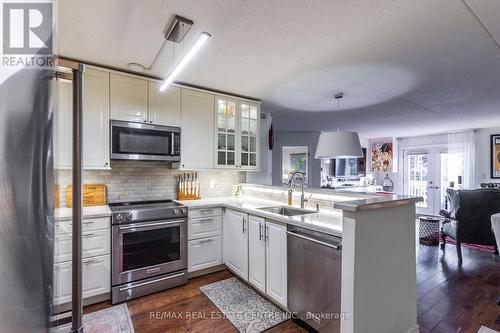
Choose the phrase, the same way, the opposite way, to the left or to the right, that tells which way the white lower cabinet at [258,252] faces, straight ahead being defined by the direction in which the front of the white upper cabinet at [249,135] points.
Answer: to the right

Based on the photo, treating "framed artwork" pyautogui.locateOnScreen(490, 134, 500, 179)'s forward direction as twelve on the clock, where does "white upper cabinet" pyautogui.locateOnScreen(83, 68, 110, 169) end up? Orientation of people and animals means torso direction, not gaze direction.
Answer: The white upper cabinet is roughly at 11 o'clock from the framed artwork.

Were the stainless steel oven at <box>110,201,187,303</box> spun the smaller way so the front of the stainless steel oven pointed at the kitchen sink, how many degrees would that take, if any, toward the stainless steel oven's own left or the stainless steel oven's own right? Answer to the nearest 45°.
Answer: approximately 45° to the stainless steel oven's own left

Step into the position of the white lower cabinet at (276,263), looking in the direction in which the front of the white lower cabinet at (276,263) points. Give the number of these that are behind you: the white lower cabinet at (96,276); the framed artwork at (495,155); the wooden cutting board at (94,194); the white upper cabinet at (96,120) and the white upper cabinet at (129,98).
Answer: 1

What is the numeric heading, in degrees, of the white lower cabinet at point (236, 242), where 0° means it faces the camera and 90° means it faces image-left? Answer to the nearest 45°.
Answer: approximately 45°

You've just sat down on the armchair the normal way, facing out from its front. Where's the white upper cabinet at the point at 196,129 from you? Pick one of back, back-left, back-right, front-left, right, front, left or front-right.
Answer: left

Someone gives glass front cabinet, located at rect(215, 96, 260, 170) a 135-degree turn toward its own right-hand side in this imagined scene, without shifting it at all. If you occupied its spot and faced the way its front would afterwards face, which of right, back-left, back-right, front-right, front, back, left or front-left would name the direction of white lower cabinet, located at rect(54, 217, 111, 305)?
front-left

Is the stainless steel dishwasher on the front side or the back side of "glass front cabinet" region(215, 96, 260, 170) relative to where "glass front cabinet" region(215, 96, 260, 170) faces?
on the front side

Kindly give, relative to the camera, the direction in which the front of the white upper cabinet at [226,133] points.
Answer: facing the viewer and to the right of the viewer

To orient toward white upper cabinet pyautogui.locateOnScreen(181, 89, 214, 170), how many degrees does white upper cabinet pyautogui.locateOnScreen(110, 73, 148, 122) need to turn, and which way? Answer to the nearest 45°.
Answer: approximately 45° to its left

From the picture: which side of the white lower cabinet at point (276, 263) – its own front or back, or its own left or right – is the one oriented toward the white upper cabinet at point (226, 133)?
right

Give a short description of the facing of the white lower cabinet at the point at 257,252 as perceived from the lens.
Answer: facing the viewer and to the left of the viewer

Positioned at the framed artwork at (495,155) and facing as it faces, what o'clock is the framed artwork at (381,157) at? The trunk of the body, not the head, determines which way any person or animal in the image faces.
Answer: the framed artwork at (381,157) is roughly at 2 o'clock from the framed artwork at (495,155).

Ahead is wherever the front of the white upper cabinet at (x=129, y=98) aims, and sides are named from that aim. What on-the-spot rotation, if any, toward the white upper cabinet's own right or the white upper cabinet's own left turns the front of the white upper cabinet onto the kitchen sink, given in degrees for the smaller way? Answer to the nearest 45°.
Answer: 0° — it already faces it
